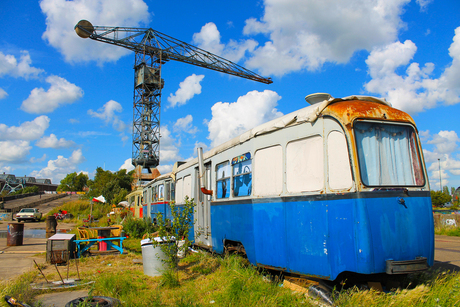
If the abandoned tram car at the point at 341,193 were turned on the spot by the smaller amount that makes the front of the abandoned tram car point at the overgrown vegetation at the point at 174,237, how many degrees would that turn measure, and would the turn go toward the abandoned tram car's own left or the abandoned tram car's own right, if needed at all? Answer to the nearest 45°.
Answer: approximately 180°

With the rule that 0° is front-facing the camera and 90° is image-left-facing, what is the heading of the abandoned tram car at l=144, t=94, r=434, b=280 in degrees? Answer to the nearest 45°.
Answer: approximately 315°

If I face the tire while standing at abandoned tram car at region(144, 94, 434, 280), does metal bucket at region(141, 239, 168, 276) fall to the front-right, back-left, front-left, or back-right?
front-right

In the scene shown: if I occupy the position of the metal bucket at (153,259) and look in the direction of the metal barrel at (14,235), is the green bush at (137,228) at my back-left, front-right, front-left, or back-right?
front-right

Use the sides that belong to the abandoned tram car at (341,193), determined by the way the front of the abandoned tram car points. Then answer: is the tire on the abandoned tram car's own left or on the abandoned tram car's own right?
on the abandoned tram car's own right

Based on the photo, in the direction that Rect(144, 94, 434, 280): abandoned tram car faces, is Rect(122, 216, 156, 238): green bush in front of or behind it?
behind

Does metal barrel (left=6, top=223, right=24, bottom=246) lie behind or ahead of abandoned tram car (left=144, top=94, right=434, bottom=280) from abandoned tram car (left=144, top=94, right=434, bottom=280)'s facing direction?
behind
